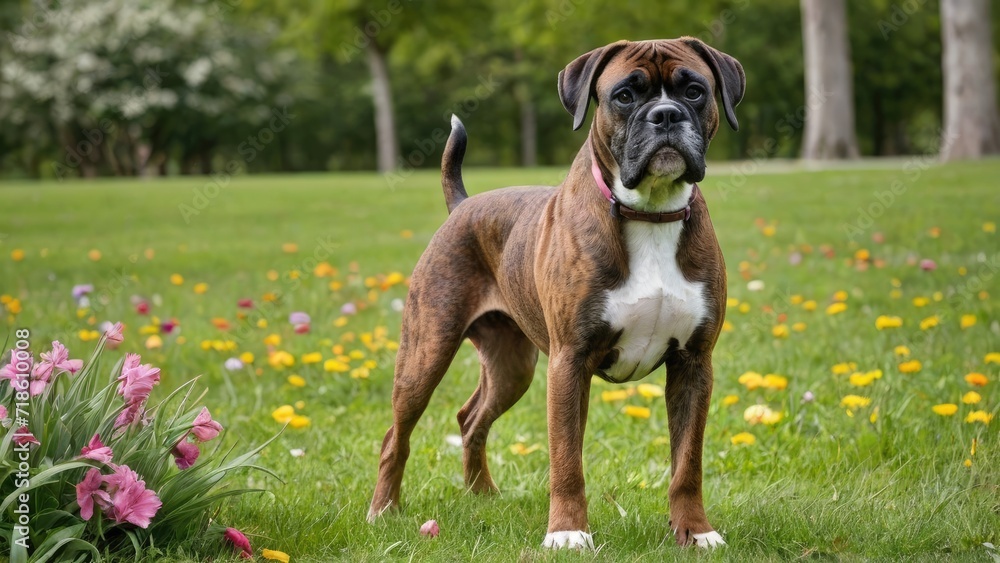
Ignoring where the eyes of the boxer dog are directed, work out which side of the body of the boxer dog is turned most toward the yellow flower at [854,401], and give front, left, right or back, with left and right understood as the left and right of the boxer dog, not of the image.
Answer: left

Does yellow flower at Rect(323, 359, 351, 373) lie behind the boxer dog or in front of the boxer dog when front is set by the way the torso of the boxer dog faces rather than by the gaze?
behind

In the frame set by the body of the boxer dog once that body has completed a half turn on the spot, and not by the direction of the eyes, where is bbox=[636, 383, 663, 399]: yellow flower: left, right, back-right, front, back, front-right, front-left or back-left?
front-right

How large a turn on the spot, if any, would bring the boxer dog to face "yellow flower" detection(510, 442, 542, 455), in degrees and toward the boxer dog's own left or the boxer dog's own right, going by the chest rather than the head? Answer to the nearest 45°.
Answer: approximately 135° to the boxer dog's own left

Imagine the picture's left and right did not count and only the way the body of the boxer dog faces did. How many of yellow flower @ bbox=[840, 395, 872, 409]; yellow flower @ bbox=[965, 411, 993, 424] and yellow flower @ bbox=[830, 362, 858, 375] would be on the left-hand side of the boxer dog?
3

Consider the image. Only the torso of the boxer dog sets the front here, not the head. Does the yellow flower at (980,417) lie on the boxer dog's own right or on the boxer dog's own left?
on the boxer dog's own left

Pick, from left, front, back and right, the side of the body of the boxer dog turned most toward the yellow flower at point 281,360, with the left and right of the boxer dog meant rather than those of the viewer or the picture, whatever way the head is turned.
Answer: back

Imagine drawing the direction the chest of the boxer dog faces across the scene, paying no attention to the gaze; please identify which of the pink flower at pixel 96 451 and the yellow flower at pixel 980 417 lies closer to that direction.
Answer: the yellow flower

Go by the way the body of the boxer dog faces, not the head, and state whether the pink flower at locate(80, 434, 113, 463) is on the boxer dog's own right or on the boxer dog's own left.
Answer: on the boxer dog's own right

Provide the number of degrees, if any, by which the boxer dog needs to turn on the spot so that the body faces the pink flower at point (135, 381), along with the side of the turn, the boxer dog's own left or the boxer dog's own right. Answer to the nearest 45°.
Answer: approximately 135° to the boxer dog's own right

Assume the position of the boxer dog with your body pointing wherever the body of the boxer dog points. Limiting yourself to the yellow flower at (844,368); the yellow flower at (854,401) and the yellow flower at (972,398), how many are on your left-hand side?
3

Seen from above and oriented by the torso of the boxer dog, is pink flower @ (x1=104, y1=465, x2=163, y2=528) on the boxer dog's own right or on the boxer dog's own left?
on the boxer dog's own right

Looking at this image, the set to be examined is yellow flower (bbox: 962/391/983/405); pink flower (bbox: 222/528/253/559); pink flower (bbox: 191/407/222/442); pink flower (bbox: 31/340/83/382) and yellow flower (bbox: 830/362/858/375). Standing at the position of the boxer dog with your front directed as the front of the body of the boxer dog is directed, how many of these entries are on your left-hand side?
2

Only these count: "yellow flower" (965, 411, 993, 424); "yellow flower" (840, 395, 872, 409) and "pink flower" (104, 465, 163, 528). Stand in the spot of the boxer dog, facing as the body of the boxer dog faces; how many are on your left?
2

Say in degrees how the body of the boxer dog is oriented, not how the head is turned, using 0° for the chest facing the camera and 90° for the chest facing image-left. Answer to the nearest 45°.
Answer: approximately 315°

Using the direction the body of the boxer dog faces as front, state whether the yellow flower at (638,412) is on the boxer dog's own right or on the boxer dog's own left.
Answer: on the boxer dog's own left
